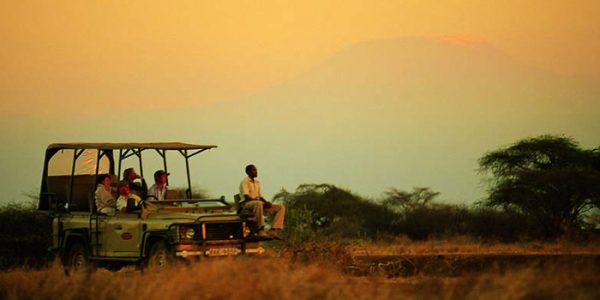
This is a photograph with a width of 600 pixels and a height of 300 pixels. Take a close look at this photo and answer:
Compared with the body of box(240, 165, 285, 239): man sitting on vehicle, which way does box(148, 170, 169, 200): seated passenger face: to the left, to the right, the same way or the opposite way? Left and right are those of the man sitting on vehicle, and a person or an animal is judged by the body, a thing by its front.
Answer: the same way

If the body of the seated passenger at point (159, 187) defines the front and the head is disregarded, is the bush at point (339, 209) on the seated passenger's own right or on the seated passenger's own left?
on the seated passenger's own left

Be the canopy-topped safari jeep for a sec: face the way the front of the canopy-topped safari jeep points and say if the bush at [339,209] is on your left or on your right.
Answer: on your left

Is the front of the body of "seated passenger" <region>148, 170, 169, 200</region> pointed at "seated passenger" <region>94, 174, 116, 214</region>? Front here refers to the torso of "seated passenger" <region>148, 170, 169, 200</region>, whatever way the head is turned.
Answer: no

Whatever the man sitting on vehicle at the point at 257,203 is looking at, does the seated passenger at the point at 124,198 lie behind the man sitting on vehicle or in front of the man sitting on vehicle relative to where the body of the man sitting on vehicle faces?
behind

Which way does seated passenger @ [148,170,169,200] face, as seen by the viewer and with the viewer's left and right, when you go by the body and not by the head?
facing the viewer and to the right of the viewer

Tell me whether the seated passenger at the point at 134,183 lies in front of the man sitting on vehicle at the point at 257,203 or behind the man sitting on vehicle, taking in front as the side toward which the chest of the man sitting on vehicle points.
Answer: behind

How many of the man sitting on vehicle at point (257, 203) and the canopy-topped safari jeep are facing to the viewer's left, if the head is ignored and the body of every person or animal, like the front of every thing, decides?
0

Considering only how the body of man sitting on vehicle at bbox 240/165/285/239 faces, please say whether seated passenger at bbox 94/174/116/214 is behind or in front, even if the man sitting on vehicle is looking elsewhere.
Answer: behind

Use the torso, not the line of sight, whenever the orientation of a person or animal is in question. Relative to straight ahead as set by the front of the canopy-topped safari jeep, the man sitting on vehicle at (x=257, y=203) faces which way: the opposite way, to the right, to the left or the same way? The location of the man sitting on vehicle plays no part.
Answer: the same way
